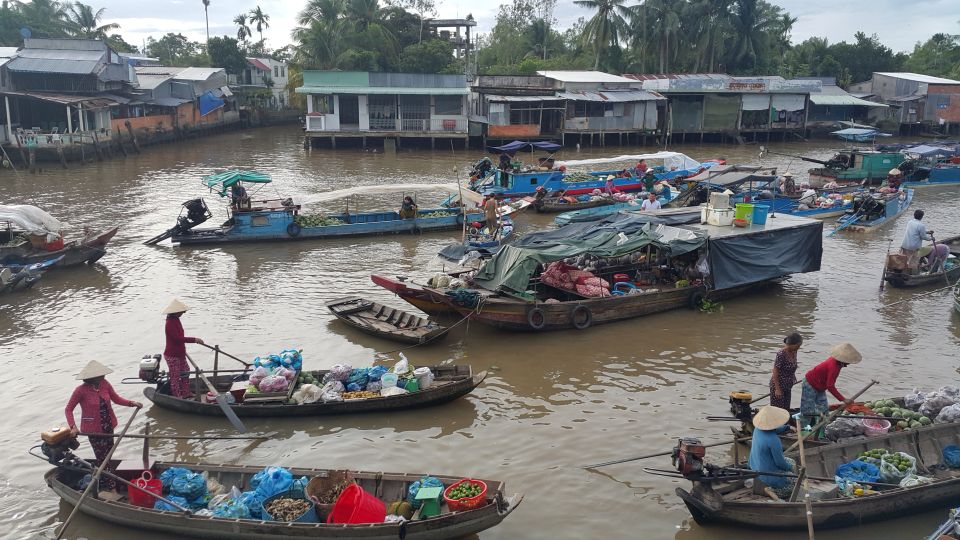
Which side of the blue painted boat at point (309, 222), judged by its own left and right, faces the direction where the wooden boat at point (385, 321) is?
right

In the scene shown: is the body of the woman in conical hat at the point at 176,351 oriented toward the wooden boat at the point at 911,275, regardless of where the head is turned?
yes

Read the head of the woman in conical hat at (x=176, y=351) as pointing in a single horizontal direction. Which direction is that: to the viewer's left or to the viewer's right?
to the viewer's right

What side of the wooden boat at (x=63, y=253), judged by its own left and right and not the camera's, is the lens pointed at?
right

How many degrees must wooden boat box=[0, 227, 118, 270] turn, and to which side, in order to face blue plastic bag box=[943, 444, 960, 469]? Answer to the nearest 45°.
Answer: approximately 45° to its right

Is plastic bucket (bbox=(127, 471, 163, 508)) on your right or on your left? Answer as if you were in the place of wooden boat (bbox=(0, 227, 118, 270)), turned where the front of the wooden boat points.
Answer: on your right

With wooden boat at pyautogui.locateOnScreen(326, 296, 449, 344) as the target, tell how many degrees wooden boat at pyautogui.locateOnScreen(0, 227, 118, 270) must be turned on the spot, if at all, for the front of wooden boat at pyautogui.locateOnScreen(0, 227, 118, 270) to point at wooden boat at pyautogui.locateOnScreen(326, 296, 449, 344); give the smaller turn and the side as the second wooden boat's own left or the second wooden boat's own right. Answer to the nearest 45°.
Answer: approximately 45° to the second wooden boat's own right

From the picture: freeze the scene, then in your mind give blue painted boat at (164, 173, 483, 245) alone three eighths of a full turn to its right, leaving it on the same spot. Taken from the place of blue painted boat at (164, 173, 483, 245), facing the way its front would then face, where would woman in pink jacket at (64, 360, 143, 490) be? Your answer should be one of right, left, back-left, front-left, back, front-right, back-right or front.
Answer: front-left

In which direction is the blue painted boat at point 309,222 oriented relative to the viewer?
to the viewer's right

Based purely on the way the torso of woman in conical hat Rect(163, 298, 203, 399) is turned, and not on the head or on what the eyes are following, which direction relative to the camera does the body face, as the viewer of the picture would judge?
to the viewer's right

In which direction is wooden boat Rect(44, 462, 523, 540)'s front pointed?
to the viewer's right

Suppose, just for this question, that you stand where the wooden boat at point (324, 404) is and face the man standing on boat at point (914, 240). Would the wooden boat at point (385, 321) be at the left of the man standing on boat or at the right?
left

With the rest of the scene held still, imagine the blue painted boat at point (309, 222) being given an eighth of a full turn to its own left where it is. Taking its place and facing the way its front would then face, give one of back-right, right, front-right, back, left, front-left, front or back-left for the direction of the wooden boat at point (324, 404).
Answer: back-right

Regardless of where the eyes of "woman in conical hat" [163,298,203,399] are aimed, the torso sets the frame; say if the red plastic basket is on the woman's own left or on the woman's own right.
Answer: on the woman's own right
